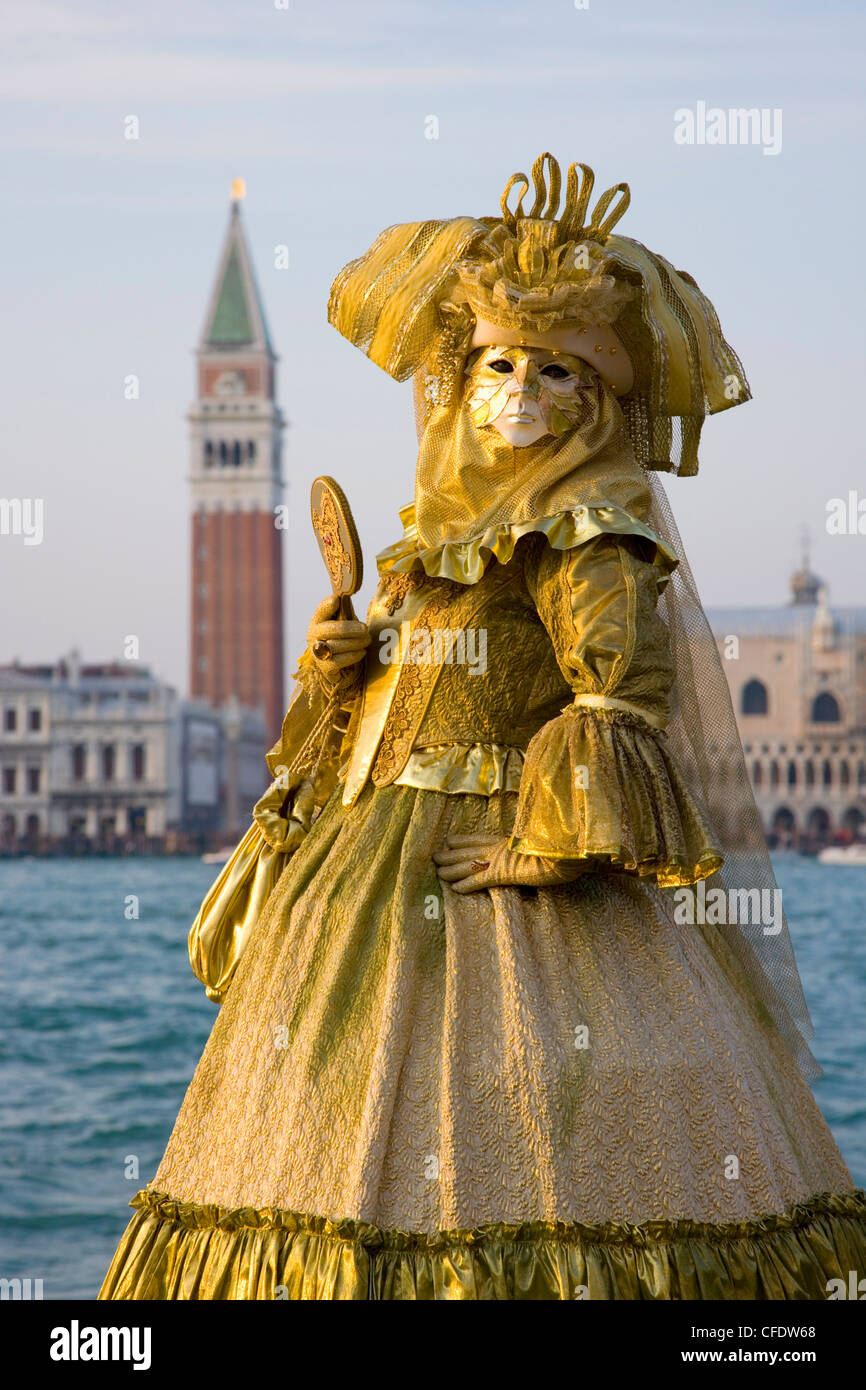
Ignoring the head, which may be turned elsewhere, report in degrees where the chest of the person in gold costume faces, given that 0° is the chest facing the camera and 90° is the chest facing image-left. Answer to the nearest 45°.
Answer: approximately 45°
